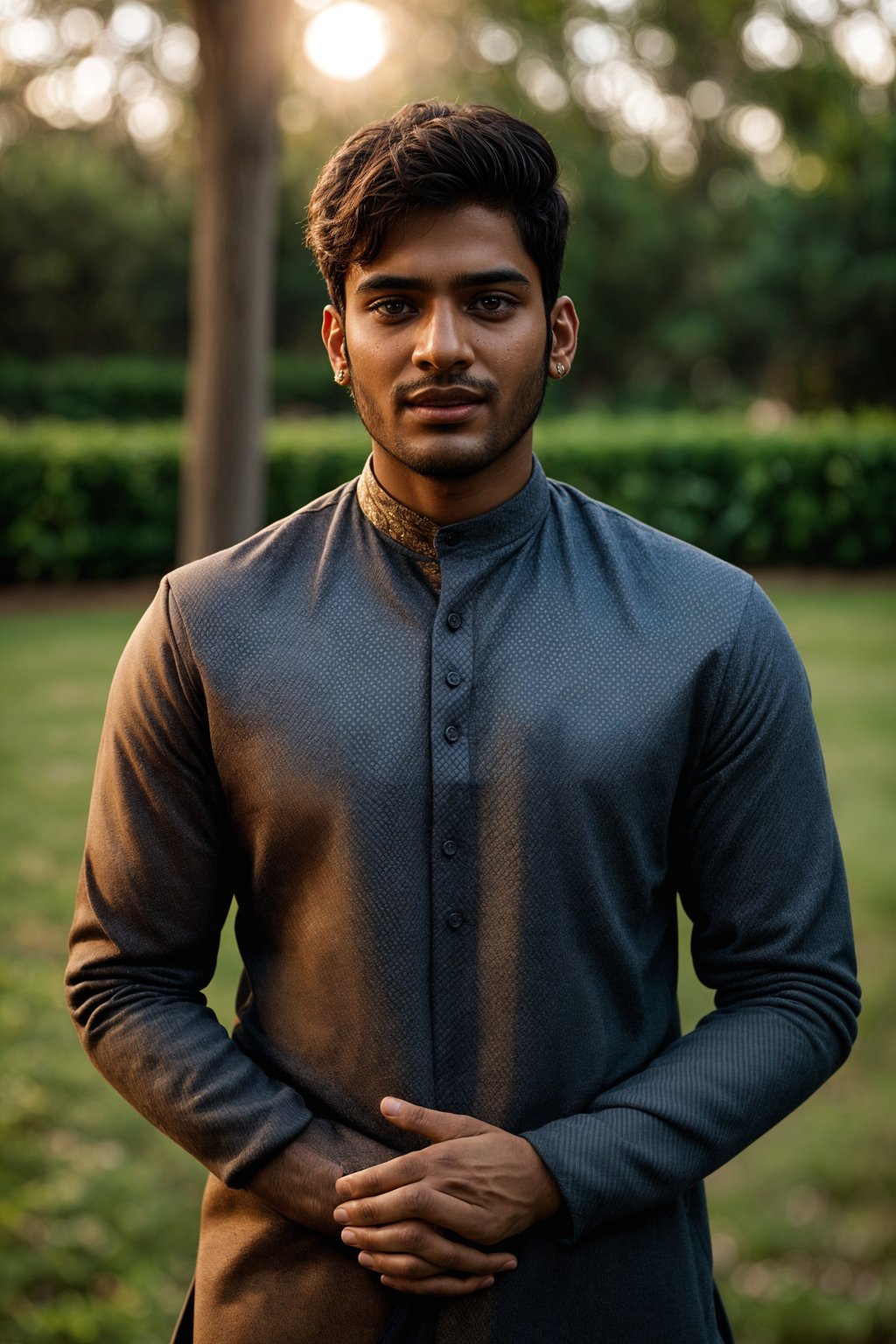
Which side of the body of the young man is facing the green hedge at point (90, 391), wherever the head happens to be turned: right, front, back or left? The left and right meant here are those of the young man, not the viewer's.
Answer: back

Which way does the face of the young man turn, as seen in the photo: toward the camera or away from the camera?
toward the camera

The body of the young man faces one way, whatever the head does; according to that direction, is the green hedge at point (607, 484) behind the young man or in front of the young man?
behind

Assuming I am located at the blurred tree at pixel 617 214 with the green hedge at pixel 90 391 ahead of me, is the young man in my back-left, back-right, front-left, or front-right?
front-left

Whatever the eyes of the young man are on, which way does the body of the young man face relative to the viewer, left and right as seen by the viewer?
facing the viewer

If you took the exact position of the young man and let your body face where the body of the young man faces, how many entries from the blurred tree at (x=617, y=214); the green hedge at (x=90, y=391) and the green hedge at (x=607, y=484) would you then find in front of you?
0

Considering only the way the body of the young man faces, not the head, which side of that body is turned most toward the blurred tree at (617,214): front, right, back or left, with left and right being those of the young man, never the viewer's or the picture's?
back

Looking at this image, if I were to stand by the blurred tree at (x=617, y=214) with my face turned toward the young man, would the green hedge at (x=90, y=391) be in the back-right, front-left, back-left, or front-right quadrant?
front-right
